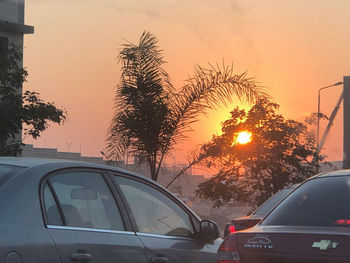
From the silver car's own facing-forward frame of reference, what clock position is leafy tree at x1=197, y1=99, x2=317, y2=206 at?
The leafy tree is roughly at 11 o'clock from the silver car.

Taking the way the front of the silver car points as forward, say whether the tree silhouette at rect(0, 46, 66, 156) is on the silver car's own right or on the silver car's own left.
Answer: on the silver car's own left

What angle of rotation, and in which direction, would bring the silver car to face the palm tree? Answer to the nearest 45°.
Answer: approximately 45° to its left

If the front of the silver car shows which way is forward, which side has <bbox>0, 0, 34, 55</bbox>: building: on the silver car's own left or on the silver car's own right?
on the silver car's own left

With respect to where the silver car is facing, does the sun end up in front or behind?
in front

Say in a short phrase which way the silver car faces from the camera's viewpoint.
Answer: facing away from the viewer and to the right of the viewer
